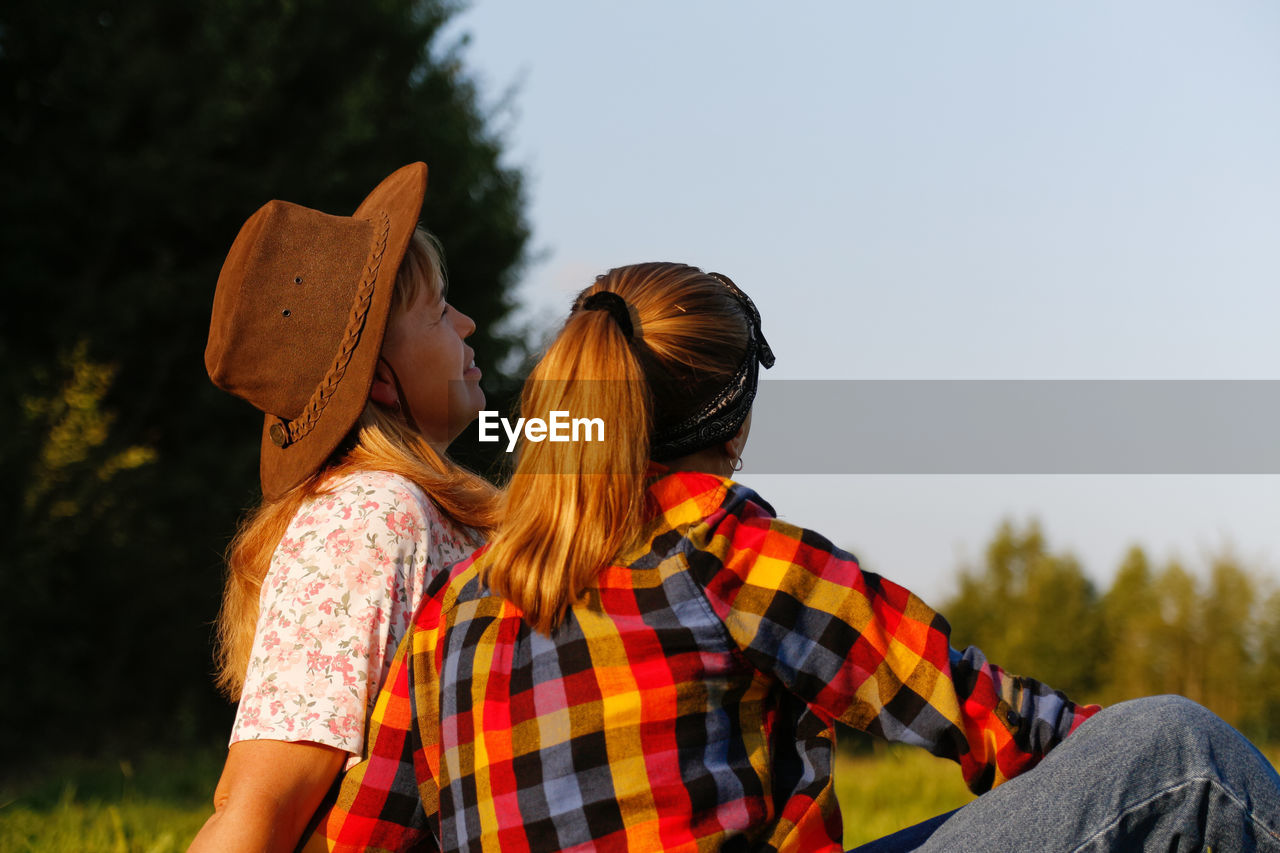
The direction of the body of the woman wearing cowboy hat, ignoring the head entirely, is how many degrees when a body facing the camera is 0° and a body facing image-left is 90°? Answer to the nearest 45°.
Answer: approximately 270°

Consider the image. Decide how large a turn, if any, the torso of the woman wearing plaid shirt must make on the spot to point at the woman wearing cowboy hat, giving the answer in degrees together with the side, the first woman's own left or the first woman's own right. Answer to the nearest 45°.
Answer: approximately 90° to the first woman's own left

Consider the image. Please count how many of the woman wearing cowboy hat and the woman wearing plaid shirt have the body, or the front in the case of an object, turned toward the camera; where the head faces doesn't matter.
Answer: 0

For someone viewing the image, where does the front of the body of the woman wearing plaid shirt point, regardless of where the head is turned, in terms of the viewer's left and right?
facing away from the viewer and to the right of the viewer

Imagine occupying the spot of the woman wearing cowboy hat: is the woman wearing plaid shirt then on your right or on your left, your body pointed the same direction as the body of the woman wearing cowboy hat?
on your right

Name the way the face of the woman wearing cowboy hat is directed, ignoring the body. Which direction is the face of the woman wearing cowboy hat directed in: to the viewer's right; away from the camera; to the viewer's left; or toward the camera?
to the viewer's right
